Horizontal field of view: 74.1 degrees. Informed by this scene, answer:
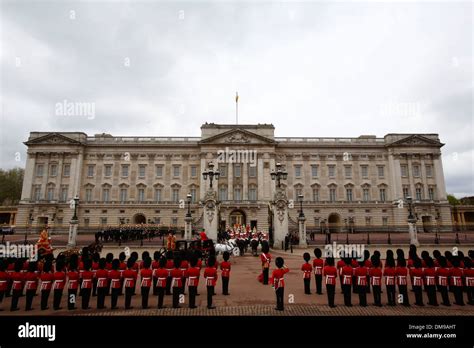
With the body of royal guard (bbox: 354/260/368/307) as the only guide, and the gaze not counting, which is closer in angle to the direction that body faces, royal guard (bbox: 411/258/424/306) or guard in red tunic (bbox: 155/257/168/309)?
the royal guard

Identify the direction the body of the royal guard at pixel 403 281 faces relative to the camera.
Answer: away from the camera

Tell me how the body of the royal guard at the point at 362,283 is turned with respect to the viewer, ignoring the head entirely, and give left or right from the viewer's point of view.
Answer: facing away from the viewer

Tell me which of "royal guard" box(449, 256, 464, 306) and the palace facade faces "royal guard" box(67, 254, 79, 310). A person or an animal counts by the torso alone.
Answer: the palace facade

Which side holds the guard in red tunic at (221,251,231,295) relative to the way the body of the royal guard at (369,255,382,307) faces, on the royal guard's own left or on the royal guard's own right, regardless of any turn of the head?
on the royal guard's own left

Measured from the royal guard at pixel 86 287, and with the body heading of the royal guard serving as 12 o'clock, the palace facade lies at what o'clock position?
The palace facade is roughly at 1 o'clock from the royal guard.

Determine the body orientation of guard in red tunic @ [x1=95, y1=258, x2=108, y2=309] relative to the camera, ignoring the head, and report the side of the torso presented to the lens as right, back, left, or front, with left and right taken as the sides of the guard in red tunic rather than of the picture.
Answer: back

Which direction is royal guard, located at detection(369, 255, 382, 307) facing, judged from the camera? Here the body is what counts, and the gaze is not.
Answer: away from the camera

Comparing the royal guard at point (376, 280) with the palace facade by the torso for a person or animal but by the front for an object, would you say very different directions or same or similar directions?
very different directions

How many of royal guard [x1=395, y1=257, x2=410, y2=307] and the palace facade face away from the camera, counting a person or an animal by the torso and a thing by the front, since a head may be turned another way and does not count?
1

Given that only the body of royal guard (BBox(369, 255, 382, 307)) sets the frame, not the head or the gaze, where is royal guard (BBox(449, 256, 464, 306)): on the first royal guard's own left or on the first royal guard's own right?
on the first royal guard's own right

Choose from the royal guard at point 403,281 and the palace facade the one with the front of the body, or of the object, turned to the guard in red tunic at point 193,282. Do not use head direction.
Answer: the palace facade

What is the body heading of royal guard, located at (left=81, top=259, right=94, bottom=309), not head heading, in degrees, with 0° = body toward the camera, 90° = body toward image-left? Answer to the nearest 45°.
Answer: approximately 180°

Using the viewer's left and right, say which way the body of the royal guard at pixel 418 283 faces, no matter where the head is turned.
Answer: facing away from the viewer
